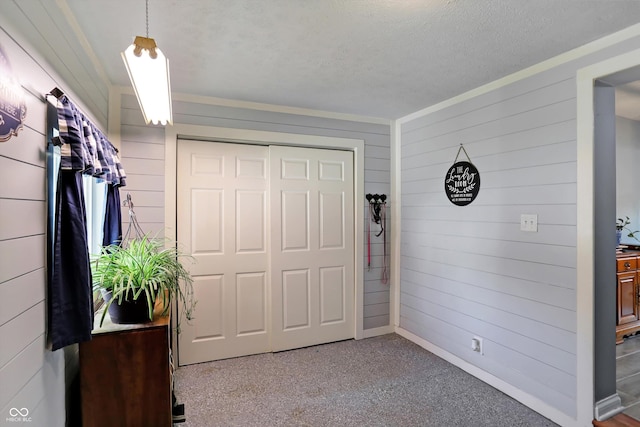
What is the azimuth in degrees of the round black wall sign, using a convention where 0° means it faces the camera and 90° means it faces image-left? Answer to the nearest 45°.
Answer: approximately 45°

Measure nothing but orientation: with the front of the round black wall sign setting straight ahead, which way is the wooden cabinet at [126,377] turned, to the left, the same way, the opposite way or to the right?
the opposite way

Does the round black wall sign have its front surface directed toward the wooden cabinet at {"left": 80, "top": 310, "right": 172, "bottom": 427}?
yes

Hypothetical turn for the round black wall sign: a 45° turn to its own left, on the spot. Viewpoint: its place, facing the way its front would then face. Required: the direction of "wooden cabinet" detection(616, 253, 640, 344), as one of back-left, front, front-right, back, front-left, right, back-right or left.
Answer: back-left

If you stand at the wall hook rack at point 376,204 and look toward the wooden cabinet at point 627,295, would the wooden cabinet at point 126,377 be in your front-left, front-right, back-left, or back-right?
back-right

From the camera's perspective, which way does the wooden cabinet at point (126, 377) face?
to the viewer's right

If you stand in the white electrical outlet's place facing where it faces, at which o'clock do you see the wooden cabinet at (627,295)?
The wooden cabinet is roughly at 6 o'clock from the white electrical outlet.

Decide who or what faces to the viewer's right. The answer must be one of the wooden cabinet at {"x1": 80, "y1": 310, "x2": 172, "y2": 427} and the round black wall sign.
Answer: the wooden cabinet

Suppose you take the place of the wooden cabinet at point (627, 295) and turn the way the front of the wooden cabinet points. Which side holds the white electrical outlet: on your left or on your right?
on your right

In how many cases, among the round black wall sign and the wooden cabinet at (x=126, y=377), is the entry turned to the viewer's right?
1

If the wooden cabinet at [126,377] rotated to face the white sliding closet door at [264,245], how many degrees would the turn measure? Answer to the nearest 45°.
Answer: approximately 45° to its left

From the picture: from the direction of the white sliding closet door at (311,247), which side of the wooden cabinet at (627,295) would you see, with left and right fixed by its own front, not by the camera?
right
